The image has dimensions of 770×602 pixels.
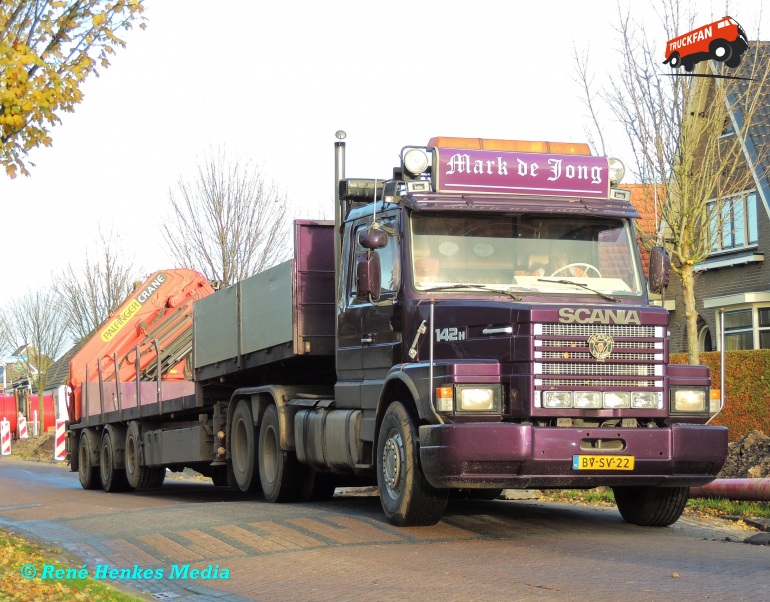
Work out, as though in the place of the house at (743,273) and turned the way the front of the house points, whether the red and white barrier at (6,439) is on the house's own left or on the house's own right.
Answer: on the house's own right

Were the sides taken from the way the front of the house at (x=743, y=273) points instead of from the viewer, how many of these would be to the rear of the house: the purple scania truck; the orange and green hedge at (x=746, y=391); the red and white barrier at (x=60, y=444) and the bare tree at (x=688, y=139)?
0

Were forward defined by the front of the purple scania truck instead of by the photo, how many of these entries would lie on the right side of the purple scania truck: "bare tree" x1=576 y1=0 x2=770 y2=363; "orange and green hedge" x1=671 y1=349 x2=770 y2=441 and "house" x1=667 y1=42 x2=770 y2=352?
0

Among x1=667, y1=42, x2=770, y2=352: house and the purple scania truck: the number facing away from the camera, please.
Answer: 0

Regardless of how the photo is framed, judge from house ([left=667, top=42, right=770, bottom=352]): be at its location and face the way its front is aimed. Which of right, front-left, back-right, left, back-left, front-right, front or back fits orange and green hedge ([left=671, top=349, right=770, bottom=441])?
front-left

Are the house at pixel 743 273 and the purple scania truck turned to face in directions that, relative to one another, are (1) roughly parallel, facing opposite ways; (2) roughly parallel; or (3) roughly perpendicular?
roughly perpendicular

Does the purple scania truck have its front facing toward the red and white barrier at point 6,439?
no

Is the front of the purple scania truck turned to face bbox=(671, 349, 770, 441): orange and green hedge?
no

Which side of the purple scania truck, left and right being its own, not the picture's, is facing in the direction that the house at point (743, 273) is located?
left
